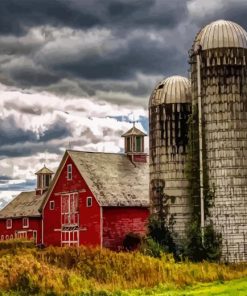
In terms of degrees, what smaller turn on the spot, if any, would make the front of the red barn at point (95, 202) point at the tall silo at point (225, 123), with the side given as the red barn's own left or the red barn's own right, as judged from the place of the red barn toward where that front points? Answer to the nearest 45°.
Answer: approximately 90° to the red barn's own left

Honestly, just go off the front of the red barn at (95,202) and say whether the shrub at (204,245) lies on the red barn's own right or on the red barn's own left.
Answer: on the red barn's own left

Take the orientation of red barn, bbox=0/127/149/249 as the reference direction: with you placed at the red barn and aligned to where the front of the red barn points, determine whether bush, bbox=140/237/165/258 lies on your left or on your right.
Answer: on your left

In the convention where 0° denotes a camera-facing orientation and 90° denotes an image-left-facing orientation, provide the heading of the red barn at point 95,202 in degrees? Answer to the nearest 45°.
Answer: approximately 45°
